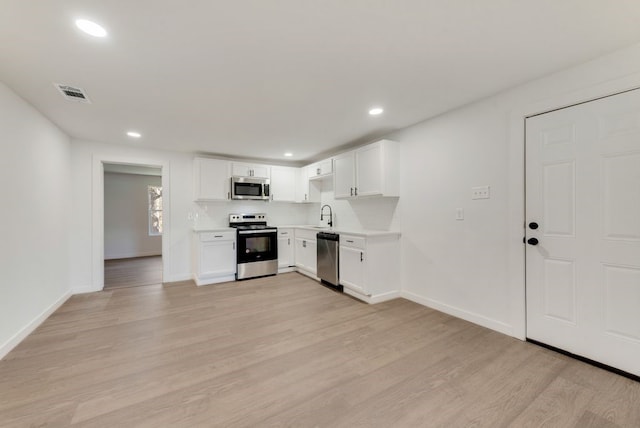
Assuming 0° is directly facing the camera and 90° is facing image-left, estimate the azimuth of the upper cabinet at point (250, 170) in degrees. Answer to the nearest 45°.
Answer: approximately 0°

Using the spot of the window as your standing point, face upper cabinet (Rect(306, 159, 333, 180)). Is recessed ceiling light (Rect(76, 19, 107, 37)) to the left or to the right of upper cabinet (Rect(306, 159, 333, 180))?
right

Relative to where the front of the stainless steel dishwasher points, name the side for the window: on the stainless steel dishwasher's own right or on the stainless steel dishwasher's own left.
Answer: on the stainless steel dishwasher's own right

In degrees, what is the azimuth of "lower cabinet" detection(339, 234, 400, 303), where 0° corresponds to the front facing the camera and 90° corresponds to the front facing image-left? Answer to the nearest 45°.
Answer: approximately 45°

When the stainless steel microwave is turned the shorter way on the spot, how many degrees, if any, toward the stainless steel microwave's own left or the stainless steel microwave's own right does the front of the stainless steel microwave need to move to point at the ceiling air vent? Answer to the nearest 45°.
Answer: approximately 45° to the stainless steel microwave's own right

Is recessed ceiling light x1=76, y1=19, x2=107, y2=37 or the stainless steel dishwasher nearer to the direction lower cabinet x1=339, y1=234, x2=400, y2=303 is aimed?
the recessed ceiling light

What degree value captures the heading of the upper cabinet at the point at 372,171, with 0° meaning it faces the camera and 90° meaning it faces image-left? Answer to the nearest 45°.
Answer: approximately 45°

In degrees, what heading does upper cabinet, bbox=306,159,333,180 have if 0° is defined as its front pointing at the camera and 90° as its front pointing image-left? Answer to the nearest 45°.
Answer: approximately 45°
